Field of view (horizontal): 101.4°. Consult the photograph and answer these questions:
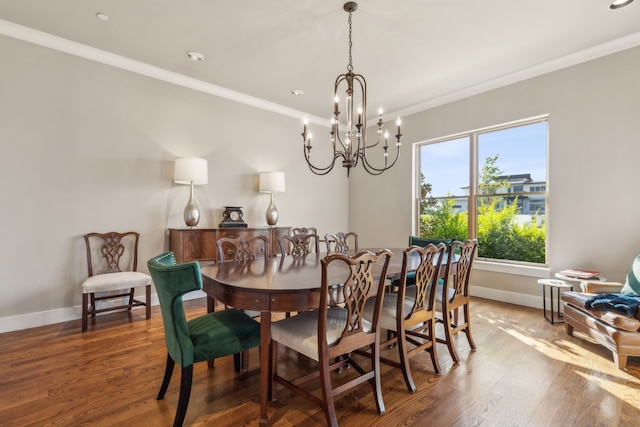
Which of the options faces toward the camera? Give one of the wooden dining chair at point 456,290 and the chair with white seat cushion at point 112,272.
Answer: the chair with white seat cushion

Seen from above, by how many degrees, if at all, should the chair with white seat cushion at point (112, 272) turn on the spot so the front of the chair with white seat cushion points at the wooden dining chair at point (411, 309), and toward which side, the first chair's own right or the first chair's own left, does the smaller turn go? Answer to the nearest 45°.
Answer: approximately 45° to the first chair's own left

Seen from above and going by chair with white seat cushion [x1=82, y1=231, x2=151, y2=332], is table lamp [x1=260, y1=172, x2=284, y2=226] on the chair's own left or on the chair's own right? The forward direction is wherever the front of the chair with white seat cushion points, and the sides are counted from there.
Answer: on the chair's own left

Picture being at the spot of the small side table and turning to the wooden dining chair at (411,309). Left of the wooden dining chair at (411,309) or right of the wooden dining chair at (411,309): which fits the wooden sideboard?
right

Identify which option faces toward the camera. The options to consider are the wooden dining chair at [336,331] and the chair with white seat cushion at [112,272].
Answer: the chair with white seat cushion

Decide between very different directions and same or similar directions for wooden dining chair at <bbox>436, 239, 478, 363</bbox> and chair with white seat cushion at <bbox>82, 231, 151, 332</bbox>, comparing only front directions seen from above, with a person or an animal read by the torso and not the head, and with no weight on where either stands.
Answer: very different directions

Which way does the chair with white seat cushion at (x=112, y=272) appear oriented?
toward the camera

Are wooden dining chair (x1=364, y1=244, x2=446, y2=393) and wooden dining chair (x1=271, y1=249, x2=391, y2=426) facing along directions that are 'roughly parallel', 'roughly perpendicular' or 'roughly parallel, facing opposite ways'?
roughly parallel

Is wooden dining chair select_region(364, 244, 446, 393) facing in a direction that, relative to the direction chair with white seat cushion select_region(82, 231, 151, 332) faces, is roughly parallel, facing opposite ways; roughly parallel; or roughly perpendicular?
roughly parallel, facing opposite ways

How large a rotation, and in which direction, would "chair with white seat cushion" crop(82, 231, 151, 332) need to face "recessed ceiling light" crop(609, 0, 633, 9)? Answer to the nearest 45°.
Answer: approximately 45° to its left

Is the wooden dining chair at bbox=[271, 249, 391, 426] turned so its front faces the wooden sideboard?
yes

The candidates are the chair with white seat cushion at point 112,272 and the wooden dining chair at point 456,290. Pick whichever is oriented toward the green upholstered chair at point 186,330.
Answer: the chair with white seat cushion

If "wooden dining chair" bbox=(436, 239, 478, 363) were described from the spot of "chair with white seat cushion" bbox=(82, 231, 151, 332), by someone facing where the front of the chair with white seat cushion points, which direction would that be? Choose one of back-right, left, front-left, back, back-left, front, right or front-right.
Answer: front-left

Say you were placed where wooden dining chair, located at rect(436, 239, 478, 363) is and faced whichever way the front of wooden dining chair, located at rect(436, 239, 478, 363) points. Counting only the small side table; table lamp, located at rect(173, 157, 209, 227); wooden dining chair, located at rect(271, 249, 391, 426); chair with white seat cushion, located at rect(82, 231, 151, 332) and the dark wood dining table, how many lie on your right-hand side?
1

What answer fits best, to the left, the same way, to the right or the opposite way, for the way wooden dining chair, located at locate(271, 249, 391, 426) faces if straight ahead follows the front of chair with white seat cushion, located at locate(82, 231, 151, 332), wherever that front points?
the opposite way

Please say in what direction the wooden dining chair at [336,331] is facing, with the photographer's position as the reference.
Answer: facing away from the viewer and to the left of the viewer

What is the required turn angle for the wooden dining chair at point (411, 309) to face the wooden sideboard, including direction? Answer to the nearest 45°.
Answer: approximately 45° to its left

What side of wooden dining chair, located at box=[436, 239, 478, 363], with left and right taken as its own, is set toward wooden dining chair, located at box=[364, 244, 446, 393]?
left
